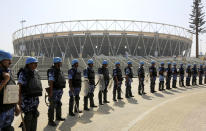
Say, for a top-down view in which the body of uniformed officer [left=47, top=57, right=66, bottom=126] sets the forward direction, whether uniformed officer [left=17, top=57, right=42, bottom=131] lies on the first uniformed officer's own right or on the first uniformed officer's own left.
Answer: on the first uniformed officer's own right

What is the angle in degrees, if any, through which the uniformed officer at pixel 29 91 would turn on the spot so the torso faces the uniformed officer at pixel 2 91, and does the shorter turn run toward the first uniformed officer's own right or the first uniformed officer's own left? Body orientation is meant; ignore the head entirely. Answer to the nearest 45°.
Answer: approximately 90° to the first uniformed officer's own right

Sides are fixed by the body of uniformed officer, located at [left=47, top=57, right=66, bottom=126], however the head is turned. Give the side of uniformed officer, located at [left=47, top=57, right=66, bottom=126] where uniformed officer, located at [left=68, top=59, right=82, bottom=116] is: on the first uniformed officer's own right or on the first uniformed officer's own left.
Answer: on the first uniformed officer's own left
